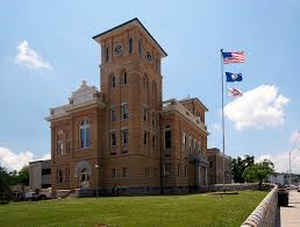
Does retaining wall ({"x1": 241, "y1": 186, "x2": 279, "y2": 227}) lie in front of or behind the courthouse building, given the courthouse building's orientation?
in front

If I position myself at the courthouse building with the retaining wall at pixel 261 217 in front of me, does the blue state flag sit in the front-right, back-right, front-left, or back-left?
front-left

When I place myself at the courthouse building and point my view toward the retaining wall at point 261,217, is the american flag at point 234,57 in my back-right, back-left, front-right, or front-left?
front-left
